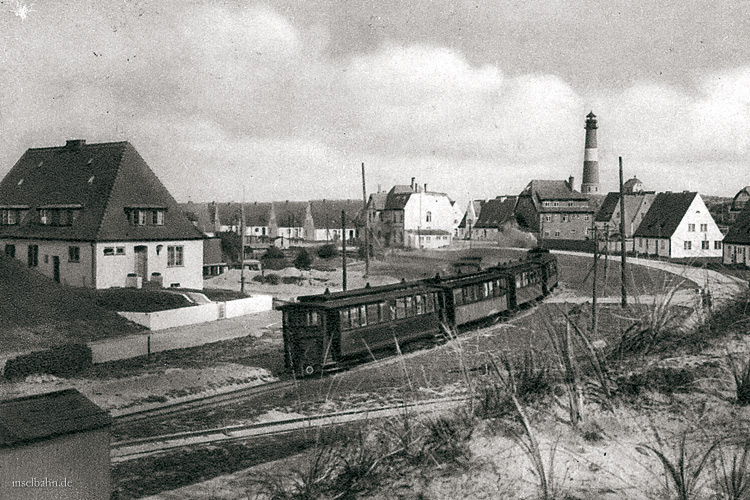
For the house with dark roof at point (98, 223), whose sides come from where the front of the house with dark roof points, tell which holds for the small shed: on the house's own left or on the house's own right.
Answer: on the house's own right

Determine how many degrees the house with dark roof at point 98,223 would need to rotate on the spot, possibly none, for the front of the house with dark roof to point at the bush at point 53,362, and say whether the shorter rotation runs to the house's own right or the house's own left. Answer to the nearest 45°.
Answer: approximately 45° to the house's own right

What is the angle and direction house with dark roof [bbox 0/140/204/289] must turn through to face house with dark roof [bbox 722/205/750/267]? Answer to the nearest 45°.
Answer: approximately 45° to its left

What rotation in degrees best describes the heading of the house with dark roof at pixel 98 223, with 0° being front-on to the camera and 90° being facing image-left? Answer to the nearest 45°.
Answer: approximately 315°

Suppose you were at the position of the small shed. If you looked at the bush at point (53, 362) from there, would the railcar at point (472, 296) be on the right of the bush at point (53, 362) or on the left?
right
